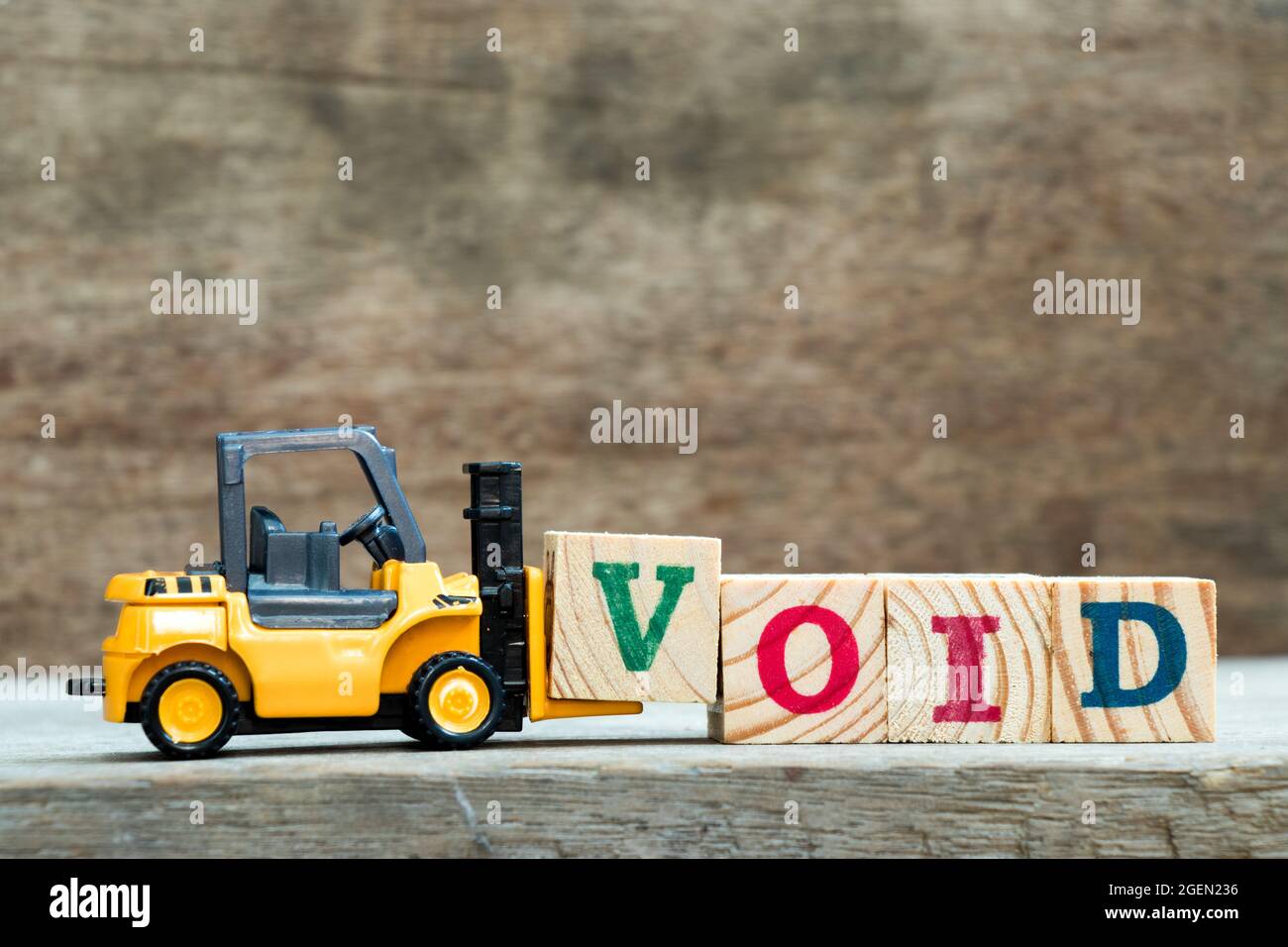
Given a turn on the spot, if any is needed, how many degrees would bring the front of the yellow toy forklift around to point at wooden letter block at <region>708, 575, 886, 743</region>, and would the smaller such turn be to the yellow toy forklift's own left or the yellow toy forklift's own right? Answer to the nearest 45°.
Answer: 0° — it already faces it

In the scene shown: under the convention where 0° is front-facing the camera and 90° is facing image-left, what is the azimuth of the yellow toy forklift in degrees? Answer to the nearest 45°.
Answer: approximately 270°

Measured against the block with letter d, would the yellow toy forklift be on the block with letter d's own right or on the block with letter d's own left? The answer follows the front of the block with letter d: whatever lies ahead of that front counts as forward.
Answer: on the block with letter d's own right

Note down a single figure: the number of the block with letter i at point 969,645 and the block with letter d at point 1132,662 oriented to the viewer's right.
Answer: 0

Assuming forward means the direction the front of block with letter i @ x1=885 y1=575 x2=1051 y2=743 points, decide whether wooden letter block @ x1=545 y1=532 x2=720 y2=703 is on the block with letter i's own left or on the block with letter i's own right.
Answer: on the block with letter i's own right

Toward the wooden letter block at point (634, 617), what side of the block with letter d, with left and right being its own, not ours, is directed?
right

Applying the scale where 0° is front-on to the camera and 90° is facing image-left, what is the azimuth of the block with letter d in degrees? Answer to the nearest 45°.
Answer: approximately 0°

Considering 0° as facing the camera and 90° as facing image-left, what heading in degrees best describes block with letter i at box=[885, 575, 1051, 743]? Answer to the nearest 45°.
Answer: approximately 0°
